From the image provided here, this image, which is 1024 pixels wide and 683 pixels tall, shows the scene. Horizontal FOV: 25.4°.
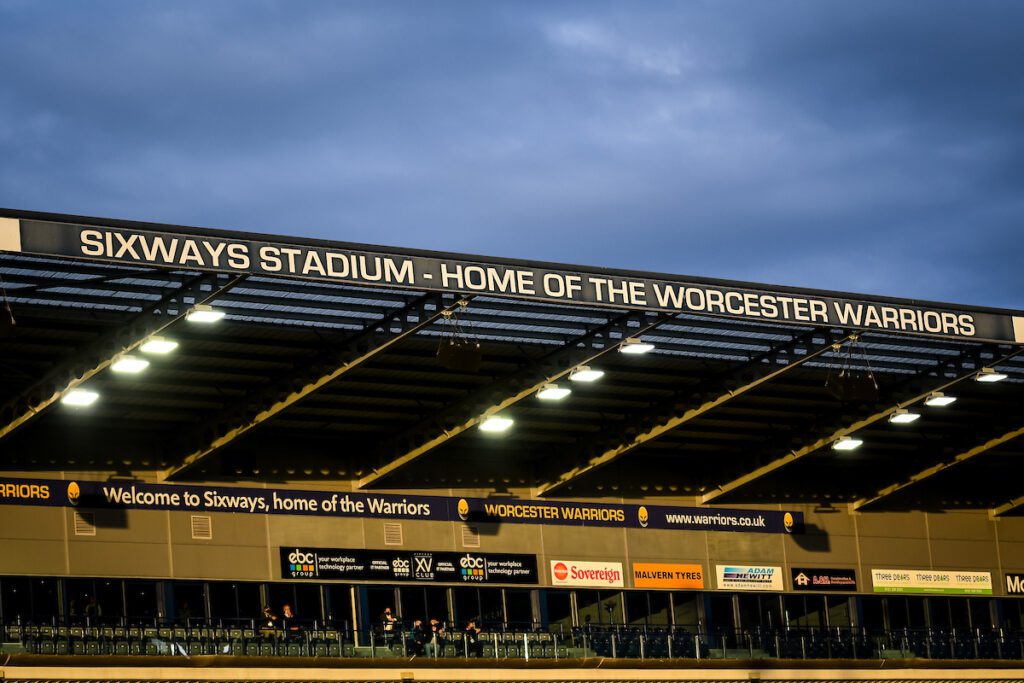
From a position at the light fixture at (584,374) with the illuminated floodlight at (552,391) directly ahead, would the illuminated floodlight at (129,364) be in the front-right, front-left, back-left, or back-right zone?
front-left

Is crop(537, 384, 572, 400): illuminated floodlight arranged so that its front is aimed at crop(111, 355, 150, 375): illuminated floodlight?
no

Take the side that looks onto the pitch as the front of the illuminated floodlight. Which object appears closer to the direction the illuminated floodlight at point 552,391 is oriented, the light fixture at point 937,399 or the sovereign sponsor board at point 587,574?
the light fixture

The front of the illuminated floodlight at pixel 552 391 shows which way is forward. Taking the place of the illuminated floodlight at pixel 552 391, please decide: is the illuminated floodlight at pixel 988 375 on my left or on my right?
on my left

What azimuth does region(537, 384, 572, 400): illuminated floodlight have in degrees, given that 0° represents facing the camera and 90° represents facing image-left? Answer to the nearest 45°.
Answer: approximately 315°

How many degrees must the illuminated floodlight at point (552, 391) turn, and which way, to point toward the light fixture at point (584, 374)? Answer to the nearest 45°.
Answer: approximately 45° to its left

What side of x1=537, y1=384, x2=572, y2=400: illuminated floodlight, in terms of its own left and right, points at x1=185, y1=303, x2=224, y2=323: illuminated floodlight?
right

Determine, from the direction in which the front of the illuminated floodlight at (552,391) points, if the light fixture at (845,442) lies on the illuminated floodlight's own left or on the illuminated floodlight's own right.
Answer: on the illuminated floodlight's own left

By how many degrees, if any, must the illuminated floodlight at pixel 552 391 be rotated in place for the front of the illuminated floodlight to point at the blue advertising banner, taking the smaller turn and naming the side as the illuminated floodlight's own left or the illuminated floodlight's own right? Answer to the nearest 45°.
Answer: approximately 180°

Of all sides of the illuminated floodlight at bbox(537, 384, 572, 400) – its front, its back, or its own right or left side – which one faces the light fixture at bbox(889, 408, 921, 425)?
left

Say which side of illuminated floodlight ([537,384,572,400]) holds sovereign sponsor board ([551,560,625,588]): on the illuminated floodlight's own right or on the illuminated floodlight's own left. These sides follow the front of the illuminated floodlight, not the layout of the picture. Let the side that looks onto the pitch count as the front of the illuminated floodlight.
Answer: on the illuminated floodlight's own left

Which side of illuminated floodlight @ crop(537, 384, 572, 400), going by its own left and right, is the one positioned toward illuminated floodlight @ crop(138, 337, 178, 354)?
right
